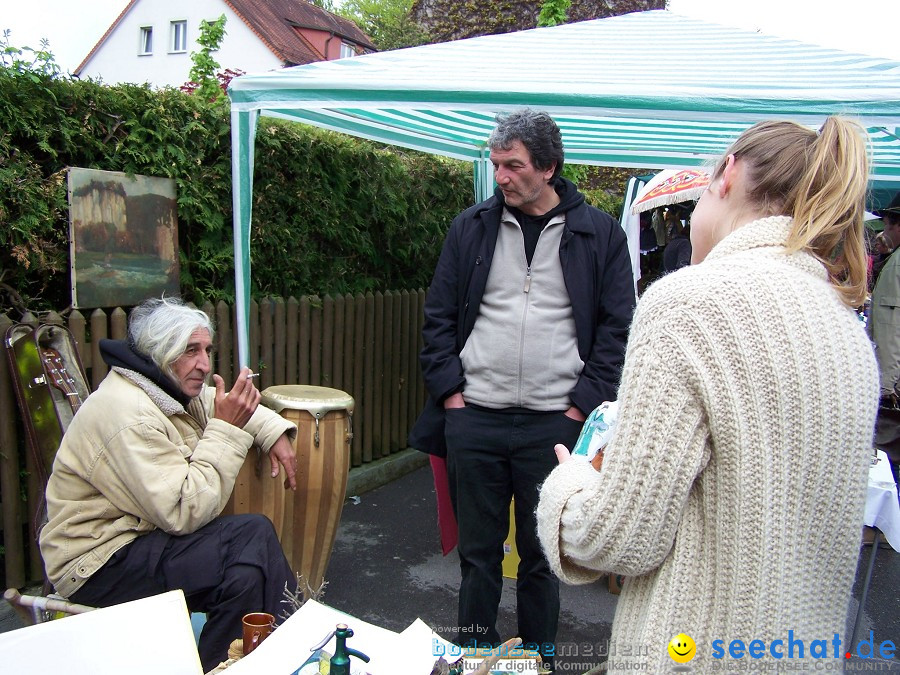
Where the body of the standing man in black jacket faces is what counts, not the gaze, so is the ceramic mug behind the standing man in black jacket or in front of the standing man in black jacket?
in front

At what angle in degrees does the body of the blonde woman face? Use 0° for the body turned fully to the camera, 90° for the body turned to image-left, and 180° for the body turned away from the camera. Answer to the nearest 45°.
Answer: approximately 135°

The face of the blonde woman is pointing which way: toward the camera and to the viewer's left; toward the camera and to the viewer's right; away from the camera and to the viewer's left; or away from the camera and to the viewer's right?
away from the camera and to the viewer's left

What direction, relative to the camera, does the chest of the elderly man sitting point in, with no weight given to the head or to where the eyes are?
to the viewer's right

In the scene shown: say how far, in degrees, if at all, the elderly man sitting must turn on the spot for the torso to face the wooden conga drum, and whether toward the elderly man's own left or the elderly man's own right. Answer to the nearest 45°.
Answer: approximately 45° to the elderly man's own left

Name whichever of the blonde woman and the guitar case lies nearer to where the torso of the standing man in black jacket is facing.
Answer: the blonde woman

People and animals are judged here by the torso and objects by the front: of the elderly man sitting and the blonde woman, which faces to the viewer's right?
the elderly man sitting

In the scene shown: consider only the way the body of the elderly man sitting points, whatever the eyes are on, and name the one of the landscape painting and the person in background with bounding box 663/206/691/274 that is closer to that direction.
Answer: the person in background
